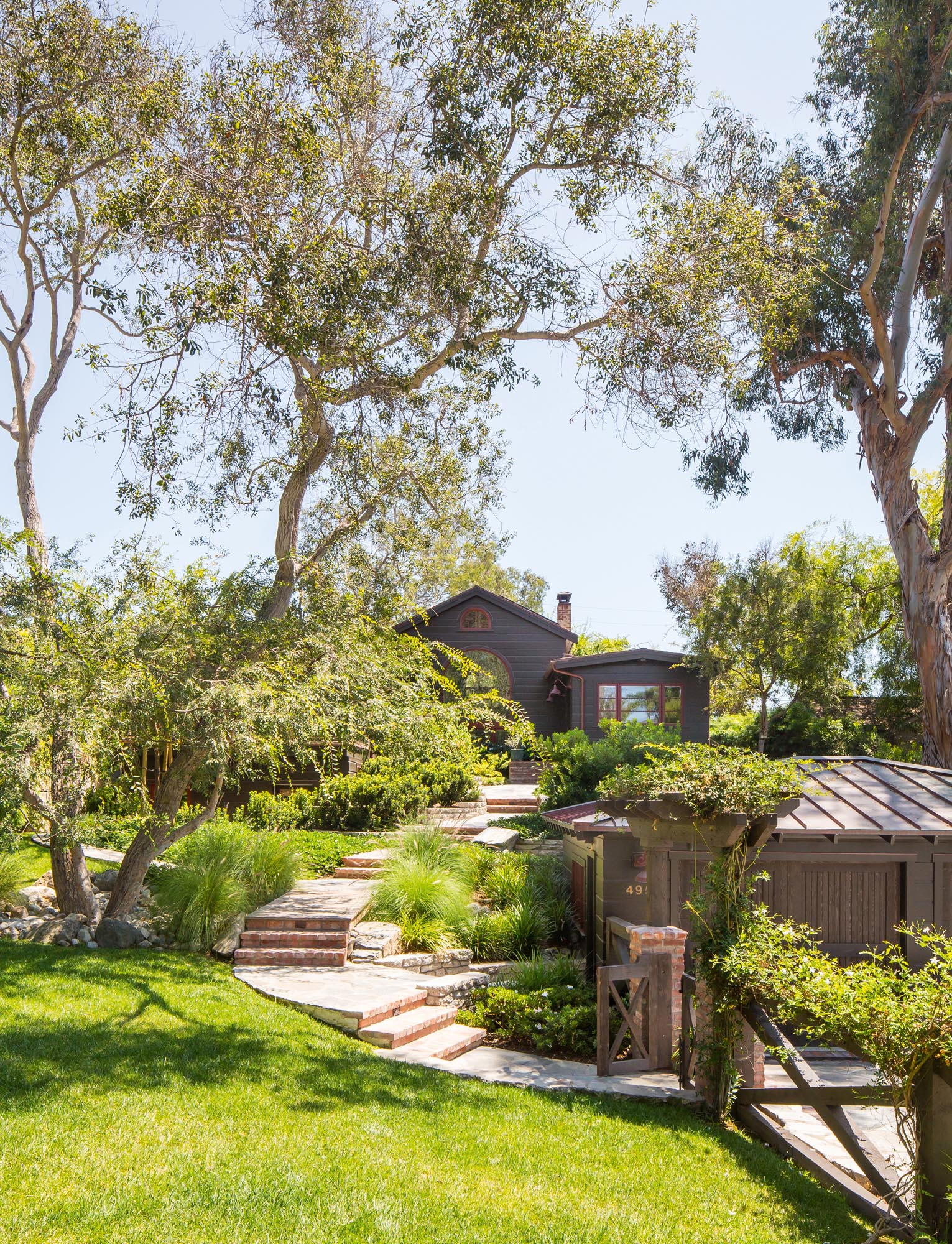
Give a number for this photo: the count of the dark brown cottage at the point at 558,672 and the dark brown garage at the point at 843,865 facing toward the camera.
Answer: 2

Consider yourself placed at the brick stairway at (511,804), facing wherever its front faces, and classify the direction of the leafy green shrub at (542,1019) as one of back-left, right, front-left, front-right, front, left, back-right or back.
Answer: front

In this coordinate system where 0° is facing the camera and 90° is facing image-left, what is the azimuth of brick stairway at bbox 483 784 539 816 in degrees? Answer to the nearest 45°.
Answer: approximately 0°

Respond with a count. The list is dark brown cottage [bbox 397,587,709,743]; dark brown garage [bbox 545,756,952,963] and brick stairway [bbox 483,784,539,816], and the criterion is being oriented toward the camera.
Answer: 3

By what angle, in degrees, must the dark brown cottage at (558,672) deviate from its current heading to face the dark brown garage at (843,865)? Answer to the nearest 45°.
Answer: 0° — it already faces it

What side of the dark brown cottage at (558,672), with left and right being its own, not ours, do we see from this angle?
front

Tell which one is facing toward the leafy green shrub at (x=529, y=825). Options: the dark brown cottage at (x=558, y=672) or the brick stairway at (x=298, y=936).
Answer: the dark brown cottage

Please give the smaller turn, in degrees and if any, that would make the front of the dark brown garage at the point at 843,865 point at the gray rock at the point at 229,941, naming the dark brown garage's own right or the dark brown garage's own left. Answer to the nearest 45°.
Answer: approximately 90° to the dark brown garage's own right

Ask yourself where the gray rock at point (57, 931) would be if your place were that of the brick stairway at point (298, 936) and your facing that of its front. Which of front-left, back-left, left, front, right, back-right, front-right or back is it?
right

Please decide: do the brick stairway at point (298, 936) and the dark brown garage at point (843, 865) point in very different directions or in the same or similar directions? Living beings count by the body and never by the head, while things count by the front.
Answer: same or similar directions

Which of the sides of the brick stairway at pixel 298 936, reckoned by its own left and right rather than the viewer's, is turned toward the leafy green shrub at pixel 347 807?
back

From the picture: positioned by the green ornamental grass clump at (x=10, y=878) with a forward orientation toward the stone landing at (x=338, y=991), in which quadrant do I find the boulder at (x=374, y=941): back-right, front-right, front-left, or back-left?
front-left

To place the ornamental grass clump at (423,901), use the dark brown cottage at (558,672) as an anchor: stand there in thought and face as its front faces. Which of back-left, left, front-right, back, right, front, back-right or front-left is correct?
front

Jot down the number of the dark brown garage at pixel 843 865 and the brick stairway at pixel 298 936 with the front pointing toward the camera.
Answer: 2

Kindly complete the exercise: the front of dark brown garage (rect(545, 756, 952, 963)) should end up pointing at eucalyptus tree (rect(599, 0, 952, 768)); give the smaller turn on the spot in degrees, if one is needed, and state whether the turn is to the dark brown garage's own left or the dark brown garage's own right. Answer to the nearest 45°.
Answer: approximately 180°

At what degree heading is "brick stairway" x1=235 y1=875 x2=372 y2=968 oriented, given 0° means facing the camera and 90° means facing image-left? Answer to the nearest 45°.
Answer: approximately 0°

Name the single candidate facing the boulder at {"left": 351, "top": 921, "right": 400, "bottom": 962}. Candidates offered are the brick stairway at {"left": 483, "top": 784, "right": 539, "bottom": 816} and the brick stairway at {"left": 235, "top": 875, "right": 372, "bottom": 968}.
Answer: the brick stairway at {"left": 483, "top": 784, "right": 539, "bottom": 816}
